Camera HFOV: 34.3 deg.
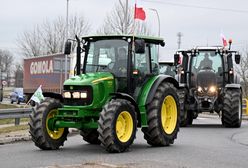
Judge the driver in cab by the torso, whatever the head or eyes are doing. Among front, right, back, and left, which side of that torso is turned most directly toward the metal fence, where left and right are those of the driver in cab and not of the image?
right

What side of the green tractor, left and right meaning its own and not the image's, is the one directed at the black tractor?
back

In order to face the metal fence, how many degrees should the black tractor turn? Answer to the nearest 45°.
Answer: approximately 90° to its right

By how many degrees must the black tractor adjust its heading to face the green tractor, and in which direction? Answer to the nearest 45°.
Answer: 0° — it already faces it

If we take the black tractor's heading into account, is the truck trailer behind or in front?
behind

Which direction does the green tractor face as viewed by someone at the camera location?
facing the viewer and to the left of the viewer

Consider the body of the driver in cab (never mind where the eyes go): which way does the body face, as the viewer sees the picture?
toward the camera

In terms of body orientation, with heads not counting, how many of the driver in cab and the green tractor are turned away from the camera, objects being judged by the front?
0

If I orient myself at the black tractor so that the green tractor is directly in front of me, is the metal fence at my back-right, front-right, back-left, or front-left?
front-right

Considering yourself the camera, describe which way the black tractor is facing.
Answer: facing the viewer

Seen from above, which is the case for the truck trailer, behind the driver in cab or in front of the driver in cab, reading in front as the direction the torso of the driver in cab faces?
behind

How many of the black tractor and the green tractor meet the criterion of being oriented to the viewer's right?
0
